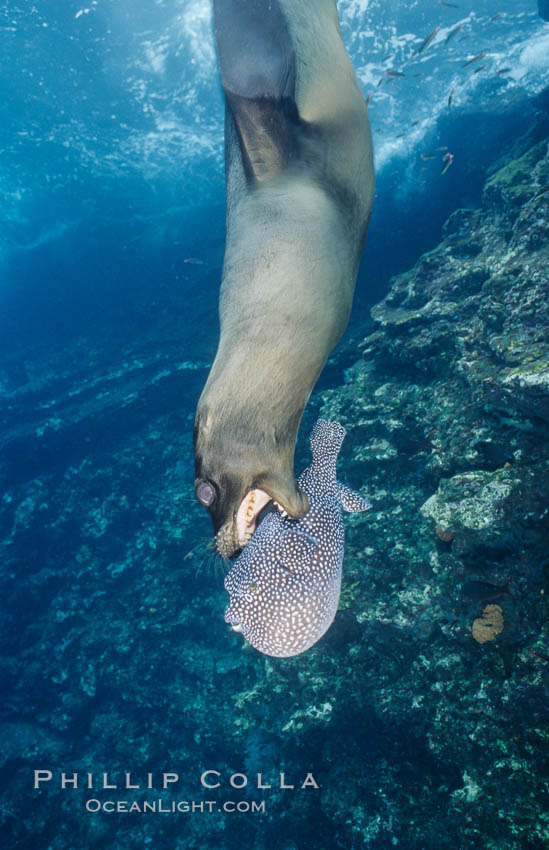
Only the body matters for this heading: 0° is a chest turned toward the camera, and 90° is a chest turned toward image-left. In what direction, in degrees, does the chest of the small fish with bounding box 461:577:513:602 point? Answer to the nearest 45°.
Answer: approximately 90°
